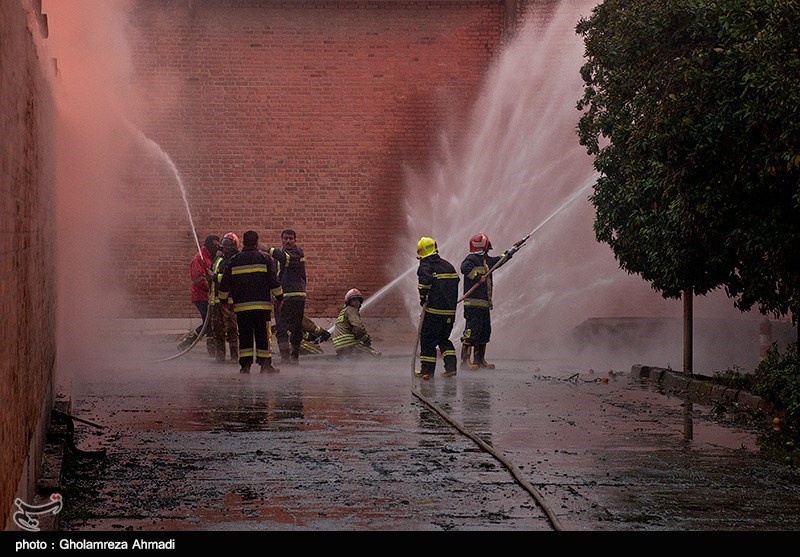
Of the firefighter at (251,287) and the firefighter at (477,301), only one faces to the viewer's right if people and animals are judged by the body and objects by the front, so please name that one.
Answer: the firefighter at (477,301)

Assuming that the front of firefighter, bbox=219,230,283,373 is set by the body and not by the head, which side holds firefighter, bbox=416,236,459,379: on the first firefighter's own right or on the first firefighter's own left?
on the first firefighter's own right

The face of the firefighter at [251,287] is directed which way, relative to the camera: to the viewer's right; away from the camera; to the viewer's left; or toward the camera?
away from the camera

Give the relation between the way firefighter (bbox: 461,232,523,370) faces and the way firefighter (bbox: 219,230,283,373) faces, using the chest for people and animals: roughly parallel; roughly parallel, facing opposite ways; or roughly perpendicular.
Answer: roughly perpendicular

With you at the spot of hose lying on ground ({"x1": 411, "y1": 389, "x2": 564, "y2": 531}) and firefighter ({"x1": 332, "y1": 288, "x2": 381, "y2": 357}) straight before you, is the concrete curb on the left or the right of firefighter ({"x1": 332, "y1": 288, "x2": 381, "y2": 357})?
right

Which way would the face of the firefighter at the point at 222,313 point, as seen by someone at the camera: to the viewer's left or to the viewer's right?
to the viewer's left

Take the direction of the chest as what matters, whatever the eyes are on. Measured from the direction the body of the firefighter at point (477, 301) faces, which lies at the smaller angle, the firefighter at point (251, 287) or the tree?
the tree

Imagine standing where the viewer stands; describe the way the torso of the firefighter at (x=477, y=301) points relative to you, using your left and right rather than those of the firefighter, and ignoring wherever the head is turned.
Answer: facing to the right of the viewer

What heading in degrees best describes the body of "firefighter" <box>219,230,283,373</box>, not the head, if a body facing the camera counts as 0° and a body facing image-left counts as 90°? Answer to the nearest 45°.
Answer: approximately 180°

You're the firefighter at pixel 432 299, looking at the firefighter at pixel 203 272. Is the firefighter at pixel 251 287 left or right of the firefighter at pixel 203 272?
left

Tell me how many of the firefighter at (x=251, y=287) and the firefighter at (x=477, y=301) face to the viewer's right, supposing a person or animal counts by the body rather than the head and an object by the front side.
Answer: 1

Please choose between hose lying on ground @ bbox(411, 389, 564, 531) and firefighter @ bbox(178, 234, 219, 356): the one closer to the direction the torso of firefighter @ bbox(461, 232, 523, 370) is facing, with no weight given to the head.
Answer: the hose lying on ground
